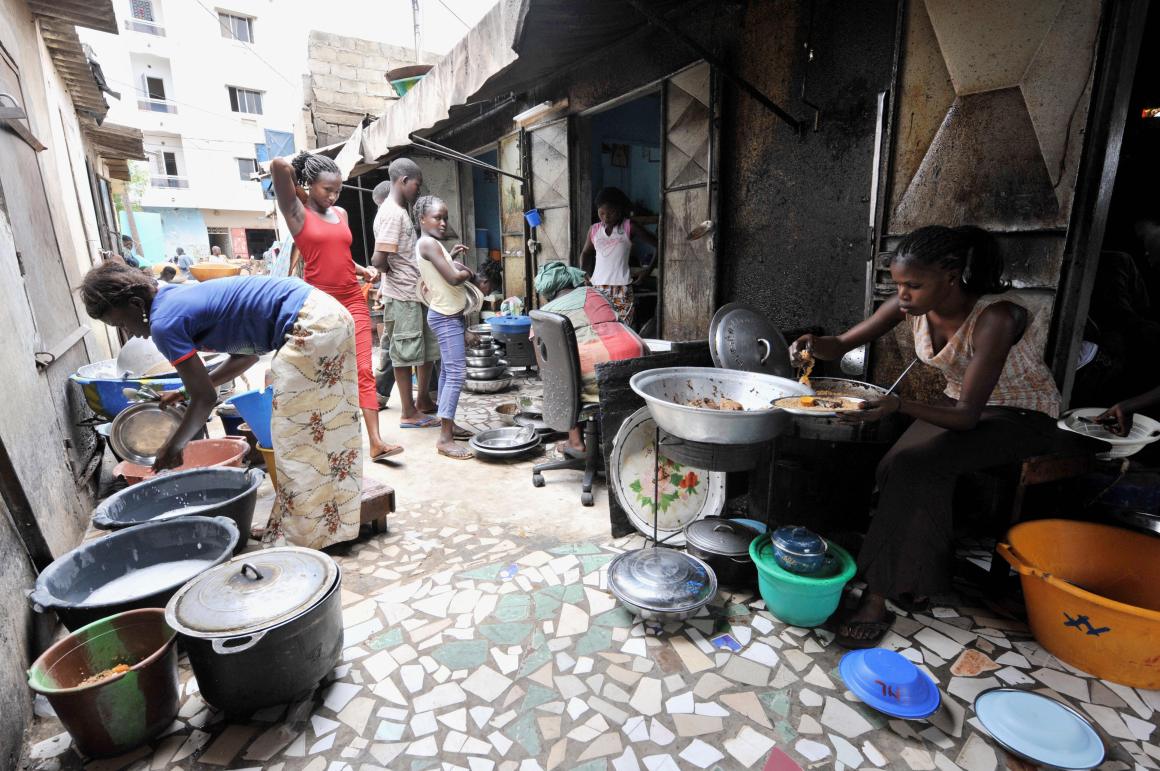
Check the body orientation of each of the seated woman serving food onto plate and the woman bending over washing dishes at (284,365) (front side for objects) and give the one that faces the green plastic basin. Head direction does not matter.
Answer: the seated woman serving food onto plate

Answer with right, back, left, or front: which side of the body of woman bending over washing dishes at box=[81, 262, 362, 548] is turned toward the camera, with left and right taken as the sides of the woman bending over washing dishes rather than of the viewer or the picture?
left

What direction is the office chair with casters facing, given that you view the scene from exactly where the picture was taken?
facing away from the viewer and to the right of the viewer

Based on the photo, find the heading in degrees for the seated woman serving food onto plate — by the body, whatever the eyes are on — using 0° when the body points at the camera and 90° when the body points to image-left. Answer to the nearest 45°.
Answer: approximately 45°

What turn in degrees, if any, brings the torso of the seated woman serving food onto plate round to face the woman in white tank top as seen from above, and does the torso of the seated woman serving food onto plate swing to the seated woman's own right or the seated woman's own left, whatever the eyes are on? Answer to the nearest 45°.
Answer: approximately 90° to the seated woman's own right

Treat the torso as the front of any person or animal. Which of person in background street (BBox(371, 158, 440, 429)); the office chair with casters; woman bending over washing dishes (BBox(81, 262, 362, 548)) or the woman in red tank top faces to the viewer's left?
the woman bending over washing dishes
